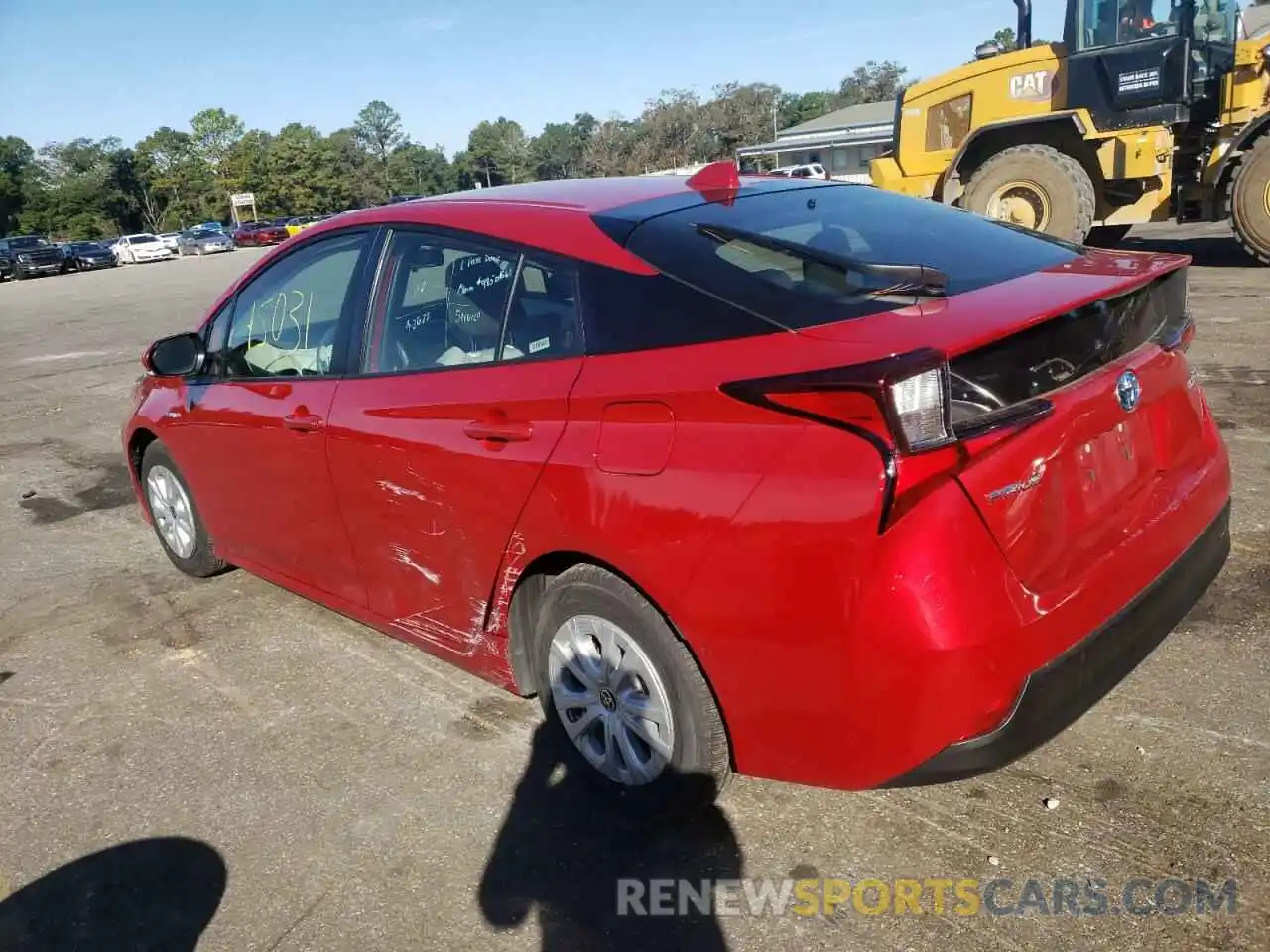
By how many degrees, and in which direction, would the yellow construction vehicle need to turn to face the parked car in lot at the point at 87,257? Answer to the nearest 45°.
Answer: approximately 135° to its left

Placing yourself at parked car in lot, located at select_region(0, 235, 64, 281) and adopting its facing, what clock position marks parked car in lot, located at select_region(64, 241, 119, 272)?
parked car in lot, located at select_region(64, 241, 119, 272) is roughly at 9 o'clock from parked car in lot, located at select_region(0, 235, 64, 281).

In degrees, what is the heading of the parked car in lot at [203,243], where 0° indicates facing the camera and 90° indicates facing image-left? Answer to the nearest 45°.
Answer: approximately 315°

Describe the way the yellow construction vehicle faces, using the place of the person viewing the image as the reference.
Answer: facing to the right of the viewer

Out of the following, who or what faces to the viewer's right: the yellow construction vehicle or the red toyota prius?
the yellow construction vehicle

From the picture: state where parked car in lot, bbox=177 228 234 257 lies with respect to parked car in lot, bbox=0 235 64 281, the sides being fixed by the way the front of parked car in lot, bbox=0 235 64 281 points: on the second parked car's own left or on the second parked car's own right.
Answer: on the second parked car's own left

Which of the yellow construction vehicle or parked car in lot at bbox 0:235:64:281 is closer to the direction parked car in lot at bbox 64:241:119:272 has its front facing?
the yellow construction vehicle

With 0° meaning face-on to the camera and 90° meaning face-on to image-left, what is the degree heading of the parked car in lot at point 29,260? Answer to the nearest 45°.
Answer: approximately 315°

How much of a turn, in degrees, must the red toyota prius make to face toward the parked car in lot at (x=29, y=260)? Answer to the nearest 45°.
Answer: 0° — it already faces it
